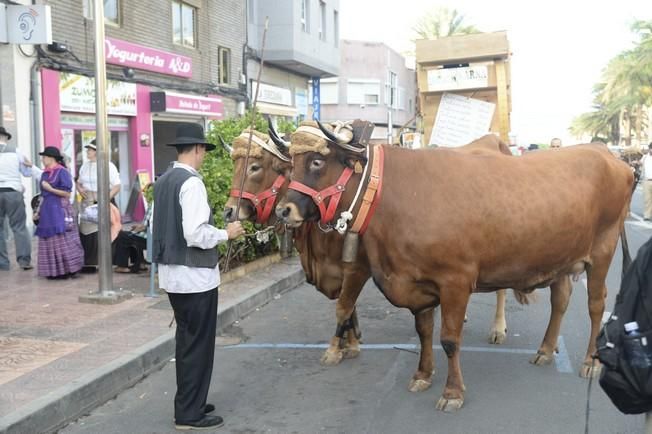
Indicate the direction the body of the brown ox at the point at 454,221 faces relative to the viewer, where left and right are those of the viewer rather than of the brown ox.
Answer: facing the viewer and to the left of the viewer

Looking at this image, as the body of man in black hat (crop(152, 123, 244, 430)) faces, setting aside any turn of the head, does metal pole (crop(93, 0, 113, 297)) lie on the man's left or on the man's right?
on the man's left

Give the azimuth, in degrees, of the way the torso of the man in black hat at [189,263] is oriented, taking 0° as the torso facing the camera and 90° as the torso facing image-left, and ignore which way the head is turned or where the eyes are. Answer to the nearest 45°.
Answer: approximately 225°

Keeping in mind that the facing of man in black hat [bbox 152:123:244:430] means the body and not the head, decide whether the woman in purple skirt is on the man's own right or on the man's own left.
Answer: on the man's own left

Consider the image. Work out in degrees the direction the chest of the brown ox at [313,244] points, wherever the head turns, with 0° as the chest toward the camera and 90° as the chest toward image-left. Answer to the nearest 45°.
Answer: approximately 45°

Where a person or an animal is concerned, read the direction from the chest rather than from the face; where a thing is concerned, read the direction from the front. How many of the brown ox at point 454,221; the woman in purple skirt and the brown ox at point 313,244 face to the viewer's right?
0

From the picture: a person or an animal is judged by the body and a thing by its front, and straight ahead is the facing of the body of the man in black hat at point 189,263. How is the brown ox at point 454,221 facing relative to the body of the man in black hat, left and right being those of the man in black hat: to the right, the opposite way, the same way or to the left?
the opposite way

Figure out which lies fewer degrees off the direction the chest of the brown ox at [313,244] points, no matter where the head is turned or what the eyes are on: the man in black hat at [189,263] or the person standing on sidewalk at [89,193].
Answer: the man in black hat

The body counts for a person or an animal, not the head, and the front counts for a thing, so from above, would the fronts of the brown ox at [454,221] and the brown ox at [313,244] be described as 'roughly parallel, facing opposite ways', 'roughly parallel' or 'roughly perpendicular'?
roughly parallel

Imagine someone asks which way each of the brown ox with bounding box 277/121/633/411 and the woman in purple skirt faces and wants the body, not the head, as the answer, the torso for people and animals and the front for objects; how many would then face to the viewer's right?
0

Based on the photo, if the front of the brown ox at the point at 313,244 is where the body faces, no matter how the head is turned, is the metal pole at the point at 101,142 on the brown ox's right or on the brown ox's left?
on the brown ox's right

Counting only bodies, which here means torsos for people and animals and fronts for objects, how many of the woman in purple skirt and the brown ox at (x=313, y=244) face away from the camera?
0

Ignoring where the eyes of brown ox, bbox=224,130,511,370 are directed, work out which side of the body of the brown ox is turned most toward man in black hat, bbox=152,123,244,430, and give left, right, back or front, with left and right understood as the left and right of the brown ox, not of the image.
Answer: front
